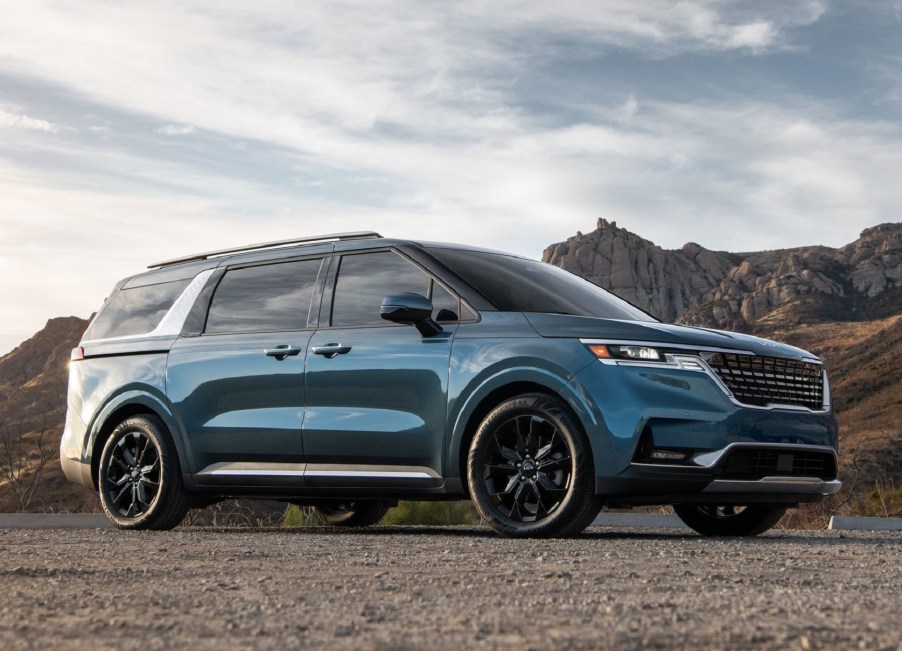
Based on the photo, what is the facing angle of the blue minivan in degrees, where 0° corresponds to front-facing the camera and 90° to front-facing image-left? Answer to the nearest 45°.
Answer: approximately 315°

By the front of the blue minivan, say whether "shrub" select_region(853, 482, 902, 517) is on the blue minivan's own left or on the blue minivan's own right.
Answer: on the blue minivan's own left

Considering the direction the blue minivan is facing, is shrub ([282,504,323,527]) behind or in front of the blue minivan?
behind
